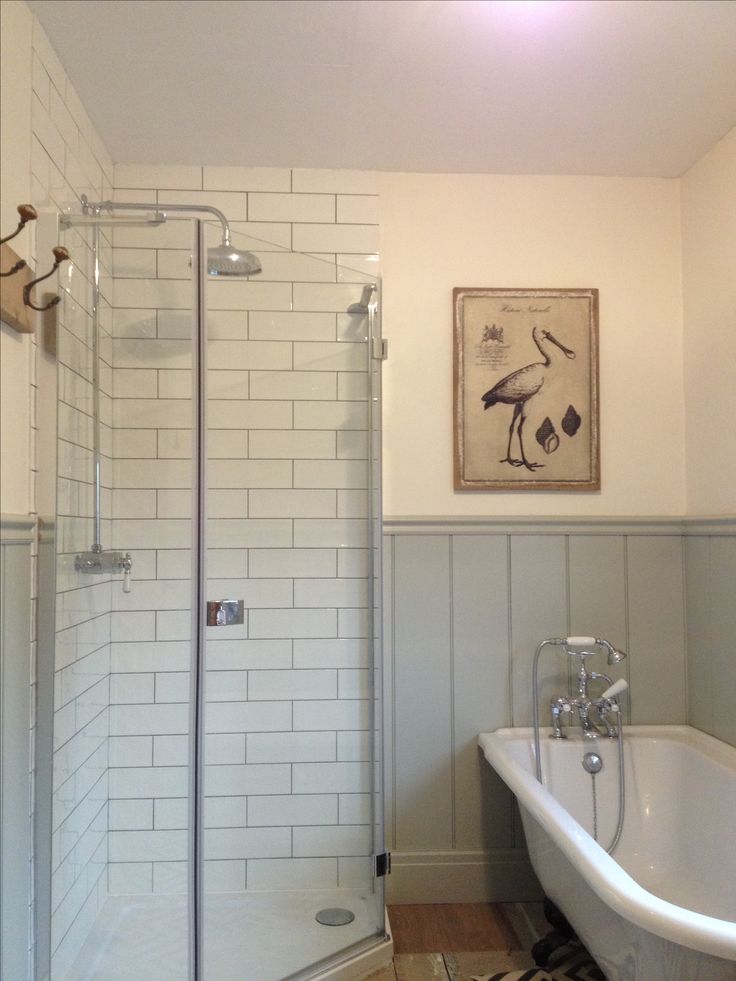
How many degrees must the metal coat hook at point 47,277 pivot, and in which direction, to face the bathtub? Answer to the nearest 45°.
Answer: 0° — it already faces it

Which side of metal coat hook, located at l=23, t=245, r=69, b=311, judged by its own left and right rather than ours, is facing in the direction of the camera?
right

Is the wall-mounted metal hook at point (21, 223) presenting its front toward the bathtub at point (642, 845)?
yes

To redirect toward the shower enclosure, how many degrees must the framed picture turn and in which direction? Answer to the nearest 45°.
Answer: approximately 45° to its right

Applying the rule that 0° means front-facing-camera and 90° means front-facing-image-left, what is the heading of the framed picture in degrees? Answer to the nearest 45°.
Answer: approximately 0°

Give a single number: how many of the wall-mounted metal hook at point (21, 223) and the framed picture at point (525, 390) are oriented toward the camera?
1

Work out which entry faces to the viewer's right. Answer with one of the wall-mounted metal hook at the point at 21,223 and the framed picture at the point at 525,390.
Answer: the wall-mounted metal hook

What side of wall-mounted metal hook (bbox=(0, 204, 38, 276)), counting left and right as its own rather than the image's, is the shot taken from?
right

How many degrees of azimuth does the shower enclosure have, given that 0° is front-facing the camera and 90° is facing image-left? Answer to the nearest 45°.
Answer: approximately 315°
